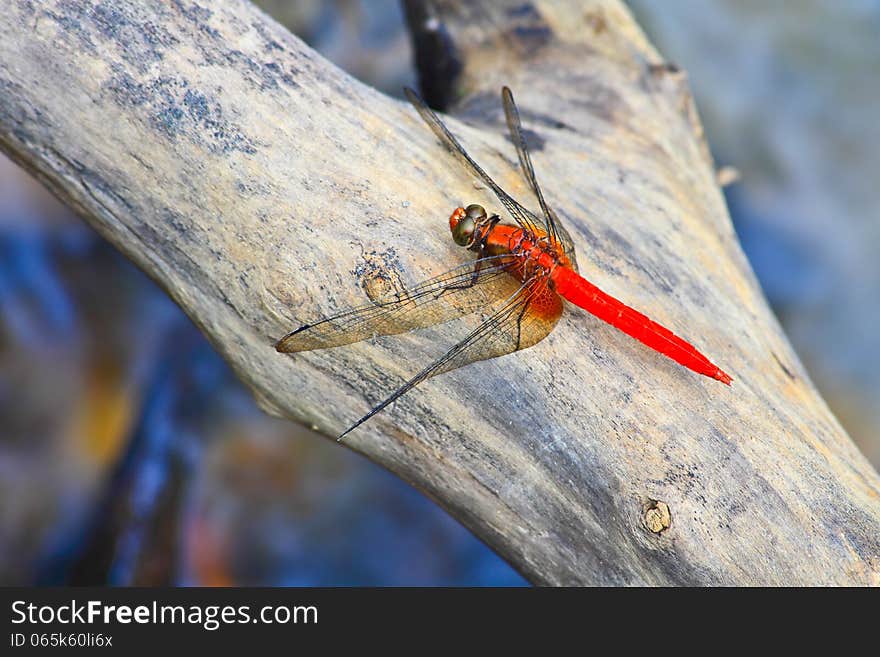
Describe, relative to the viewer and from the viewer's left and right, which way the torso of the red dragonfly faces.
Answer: facing away from the viewer and to the left of the viewer
